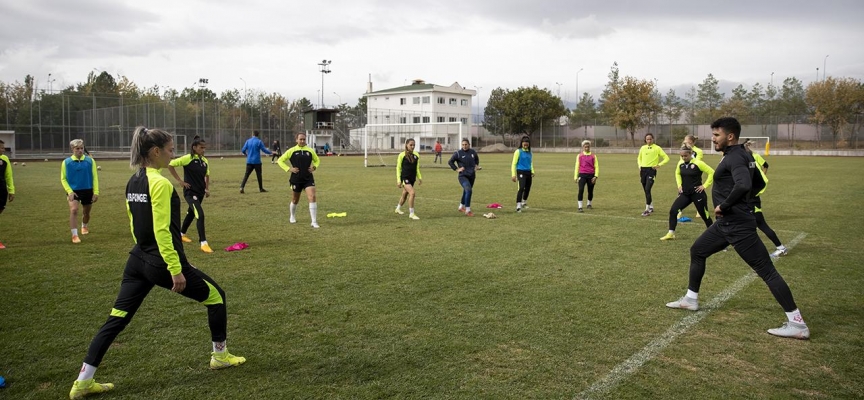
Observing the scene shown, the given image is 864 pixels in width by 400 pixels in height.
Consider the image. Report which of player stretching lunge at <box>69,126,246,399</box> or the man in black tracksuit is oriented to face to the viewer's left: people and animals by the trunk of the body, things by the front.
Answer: the man in black tracksuit

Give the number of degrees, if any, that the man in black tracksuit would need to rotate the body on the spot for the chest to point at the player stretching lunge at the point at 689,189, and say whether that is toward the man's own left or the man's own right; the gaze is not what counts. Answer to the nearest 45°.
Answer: approximately 90° to the man's own right

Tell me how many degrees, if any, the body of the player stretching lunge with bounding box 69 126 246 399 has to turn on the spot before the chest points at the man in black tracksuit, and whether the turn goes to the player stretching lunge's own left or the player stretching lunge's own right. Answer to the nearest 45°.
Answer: approximately 45° to the player stretching lunge's own right

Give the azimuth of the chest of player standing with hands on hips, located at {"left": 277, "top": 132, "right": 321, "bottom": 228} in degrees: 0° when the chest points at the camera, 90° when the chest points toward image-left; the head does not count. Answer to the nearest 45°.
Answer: approximately 0°

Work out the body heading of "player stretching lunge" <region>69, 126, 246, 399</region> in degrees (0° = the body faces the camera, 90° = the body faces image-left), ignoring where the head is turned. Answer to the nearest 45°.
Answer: approximately 225°

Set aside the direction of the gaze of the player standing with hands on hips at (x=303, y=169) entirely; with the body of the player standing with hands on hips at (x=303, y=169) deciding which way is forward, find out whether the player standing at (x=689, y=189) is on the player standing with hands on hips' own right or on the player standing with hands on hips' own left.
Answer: on the player standing with hands on hips' own left

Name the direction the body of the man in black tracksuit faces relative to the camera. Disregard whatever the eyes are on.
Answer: to the viewer's left

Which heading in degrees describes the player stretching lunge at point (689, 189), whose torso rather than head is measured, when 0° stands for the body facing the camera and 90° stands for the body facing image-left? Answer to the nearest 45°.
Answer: approximately 45°

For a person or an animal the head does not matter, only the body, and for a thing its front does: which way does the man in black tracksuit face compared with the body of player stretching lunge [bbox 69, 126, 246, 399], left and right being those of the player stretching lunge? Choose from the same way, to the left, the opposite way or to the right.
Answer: to the left
